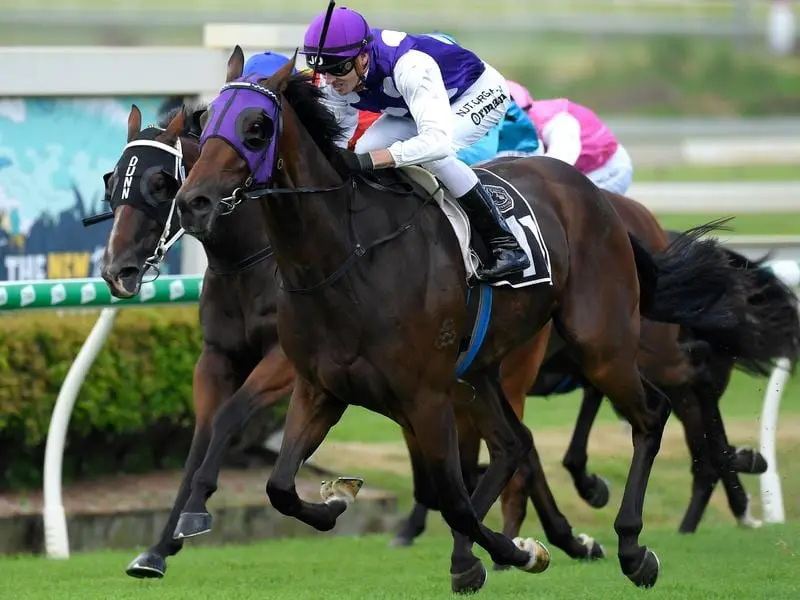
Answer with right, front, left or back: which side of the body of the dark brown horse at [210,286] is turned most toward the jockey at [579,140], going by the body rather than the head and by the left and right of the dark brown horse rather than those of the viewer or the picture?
back

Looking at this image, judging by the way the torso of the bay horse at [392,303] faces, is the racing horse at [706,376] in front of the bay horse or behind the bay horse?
behind

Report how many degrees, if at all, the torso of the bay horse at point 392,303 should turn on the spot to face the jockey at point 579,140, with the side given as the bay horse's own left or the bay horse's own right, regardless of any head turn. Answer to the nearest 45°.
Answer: approximately 135° to the bay horse's own right

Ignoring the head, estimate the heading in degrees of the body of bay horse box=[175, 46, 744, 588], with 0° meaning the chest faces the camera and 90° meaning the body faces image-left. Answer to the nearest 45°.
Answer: approximately 45°

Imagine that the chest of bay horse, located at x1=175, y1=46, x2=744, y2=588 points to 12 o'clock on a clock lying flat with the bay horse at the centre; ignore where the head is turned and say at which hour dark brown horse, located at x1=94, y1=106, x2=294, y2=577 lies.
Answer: The dark brown horse is roughly at 3 o'clock from the bay horse.

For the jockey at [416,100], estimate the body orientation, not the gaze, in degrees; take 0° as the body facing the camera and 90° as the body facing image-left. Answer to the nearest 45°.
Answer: approximately 45°

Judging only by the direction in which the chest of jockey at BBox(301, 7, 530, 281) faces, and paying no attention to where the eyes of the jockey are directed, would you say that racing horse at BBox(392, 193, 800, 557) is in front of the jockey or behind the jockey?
behind

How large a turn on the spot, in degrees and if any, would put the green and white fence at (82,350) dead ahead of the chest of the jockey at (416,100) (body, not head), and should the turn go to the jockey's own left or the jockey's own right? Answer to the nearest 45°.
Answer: approximately 90° to the jockey's own right
